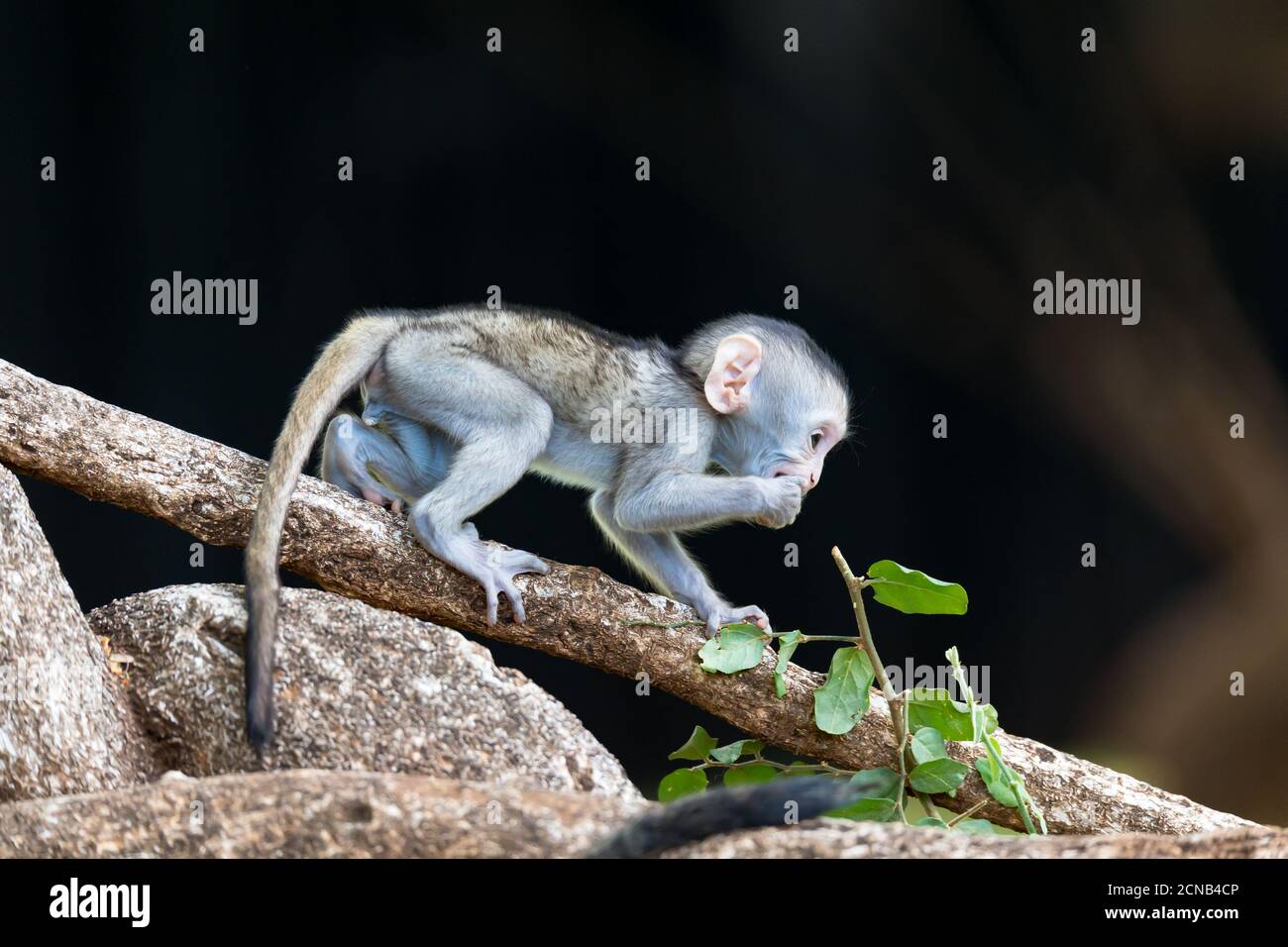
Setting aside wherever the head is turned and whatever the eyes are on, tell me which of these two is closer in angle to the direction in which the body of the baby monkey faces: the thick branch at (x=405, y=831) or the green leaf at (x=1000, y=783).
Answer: the green leaf

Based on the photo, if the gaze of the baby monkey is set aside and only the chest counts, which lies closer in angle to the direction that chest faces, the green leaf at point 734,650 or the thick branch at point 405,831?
the green leaf

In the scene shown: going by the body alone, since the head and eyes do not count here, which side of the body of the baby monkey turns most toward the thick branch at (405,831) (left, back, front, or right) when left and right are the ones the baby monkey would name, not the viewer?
right

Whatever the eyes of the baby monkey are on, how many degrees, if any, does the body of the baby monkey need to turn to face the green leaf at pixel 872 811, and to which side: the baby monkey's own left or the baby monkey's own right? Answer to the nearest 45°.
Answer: approximately 45° to the baby monkey's own right

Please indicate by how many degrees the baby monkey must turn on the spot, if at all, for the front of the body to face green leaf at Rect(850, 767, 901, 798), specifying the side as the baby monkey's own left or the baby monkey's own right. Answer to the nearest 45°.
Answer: approximately 45° to the baby monkey's own right

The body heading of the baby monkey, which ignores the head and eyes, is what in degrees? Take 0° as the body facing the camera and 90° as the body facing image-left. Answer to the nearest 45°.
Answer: approximately 270°

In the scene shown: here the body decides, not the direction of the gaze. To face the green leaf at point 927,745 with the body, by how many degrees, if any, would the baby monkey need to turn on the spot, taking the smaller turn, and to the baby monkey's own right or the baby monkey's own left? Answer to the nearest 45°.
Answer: approximately 45° to the baby monkey's own right
